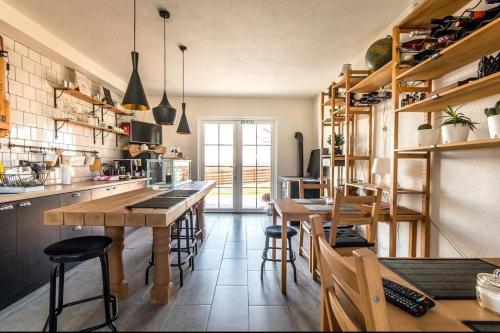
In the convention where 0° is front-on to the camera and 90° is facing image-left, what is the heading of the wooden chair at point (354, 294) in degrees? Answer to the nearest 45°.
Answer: approximately 225°

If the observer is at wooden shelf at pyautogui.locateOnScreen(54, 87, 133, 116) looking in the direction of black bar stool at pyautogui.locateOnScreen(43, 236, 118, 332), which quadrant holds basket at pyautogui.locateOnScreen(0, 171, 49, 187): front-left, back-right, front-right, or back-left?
front-right

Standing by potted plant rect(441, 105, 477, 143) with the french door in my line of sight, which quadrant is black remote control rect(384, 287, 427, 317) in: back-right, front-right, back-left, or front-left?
back-left

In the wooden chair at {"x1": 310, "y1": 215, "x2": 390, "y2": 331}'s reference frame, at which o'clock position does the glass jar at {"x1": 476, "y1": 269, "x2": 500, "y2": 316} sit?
The glass jar is roughly at 12 o'clock from the wooden chair.

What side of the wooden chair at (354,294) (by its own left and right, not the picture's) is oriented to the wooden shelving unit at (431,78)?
front

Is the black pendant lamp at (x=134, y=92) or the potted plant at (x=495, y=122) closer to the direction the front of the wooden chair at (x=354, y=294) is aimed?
the potted plant

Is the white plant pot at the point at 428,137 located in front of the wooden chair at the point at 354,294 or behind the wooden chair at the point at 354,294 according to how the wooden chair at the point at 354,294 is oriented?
in front

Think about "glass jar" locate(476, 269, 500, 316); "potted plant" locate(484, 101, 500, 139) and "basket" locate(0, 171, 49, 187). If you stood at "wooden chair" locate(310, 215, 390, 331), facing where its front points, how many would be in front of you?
2

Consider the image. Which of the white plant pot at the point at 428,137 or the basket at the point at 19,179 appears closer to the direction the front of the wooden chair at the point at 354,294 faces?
the white plant pot

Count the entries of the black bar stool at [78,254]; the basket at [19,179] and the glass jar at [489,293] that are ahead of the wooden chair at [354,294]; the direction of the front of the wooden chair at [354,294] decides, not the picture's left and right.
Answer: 1

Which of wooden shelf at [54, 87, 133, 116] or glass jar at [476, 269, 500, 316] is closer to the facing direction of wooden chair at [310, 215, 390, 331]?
the glass jar

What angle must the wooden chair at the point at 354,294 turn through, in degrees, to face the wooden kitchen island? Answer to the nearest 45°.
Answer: approximately 135° to its left

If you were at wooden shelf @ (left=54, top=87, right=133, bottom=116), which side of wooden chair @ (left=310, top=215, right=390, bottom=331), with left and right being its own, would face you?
left

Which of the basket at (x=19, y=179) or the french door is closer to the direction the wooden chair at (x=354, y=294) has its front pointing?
the french door

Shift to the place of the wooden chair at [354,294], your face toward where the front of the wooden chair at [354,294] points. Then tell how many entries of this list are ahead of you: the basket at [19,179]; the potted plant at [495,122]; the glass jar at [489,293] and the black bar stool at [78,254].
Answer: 2

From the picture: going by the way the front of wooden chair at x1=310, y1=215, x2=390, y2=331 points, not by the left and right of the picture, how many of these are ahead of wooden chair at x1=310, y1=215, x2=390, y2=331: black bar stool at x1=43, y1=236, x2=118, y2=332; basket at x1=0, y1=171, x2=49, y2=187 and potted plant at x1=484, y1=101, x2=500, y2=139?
1
